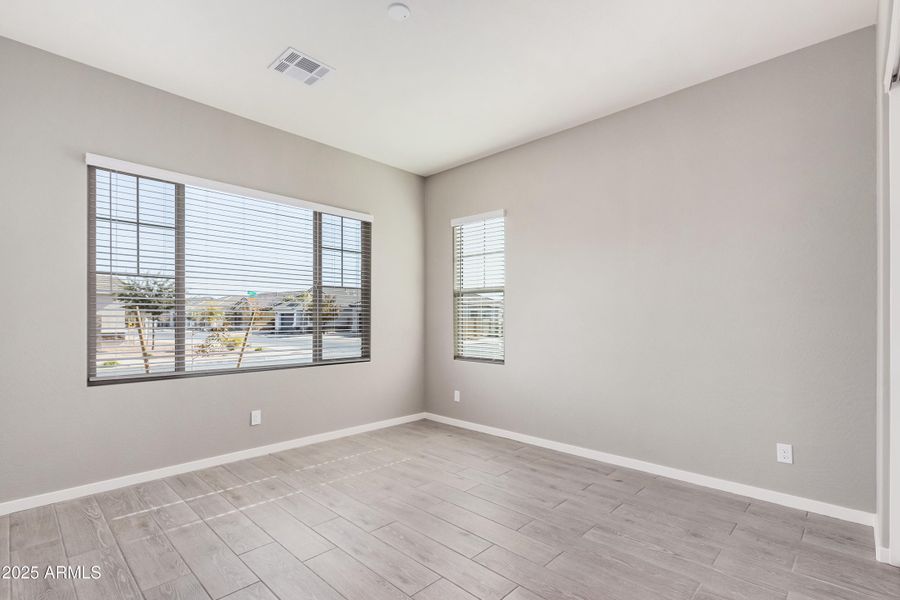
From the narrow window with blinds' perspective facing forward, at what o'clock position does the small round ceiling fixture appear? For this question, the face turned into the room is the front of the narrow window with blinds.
The small round ceiling fixture is roughly at 11 o'clock from the narrow window with blinds.

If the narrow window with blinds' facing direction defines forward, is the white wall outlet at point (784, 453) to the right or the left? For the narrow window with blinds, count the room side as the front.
on its left

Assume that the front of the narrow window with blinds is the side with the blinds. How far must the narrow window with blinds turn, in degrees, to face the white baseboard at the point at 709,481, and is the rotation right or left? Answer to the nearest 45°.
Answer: approximately 90° to its left

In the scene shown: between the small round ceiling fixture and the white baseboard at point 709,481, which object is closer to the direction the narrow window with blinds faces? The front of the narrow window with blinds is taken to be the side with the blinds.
the small round ceiling fixture

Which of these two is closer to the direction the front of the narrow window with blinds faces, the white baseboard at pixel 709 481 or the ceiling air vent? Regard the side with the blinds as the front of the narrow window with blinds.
the ceiling air vent

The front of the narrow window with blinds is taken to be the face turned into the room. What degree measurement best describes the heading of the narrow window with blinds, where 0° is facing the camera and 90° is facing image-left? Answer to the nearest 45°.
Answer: approximately 45°

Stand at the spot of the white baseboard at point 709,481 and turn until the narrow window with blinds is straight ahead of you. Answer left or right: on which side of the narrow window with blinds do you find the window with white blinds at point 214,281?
left
